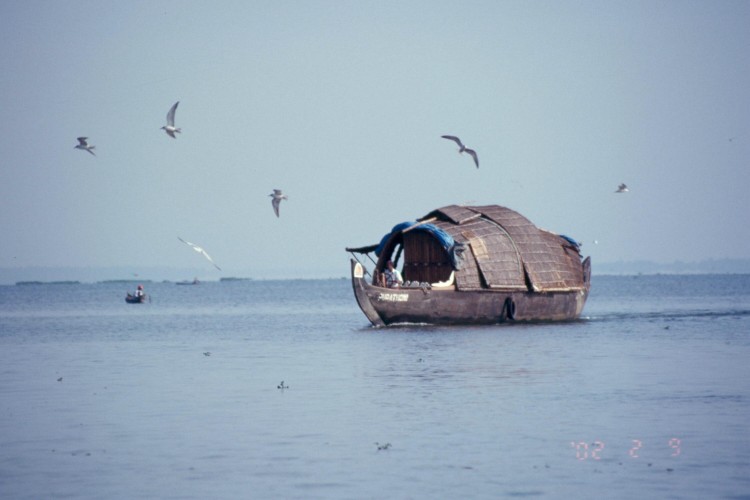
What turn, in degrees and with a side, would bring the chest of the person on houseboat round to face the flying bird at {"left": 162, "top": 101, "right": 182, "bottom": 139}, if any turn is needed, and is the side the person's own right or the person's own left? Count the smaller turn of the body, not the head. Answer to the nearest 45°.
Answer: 0° — they already face it

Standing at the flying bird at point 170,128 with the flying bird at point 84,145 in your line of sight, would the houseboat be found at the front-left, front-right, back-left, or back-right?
back-right

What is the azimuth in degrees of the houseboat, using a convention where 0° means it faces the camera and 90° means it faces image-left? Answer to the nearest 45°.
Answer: approximately 45°

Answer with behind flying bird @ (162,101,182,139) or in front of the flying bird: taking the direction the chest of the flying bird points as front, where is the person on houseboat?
behind

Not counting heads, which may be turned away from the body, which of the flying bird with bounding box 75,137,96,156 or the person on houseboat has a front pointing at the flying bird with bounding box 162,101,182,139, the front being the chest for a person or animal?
the person on houseboat

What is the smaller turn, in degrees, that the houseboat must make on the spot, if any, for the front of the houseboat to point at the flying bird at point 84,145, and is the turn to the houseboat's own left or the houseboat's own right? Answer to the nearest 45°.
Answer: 0° — it already faces it

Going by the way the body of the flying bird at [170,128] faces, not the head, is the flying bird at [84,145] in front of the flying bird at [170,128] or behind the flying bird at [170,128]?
in front

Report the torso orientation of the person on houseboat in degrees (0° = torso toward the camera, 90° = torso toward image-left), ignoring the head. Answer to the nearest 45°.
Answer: approximately 45°

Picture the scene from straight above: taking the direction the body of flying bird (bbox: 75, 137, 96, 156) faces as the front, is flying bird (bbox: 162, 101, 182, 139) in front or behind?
behind

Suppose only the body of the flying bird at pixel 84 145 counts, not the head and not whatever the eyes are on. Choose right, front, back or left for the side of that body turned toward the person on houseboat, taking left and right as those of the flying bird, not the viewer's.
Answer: back

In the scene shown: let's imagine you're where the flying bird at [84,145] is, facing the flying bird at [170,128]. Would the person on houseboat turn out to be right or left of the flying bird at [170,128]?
left

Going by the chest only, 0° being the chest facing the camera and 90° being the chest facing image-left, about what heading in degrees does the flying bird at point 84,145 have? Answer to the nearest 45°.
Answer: approximately 90°
